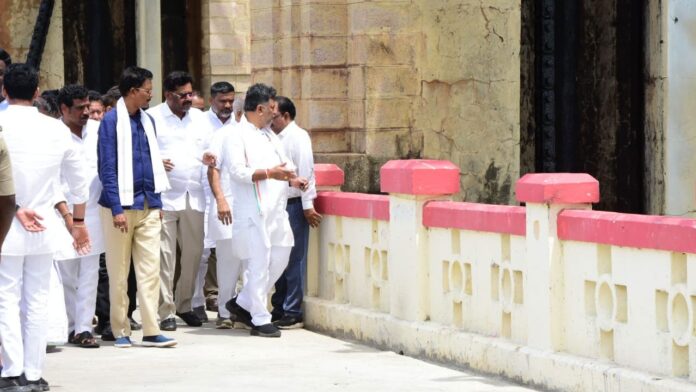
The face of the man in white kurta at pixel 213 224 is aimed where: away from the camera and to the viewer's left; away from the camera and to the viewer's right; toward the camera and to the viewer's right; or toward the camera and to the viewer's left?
toward the camera and to the viewer's right

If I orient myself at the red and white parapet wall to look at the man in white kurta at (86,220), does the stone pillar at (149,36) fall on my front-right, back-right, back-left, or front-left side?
front-right

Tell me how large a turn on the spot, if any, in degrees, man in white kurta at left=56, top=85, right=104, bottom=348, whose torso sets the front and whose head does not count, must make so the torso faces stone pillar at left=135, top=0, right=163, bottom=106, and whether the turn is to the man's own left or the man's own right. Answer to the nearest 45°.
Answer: approximately 135° to the man's own left

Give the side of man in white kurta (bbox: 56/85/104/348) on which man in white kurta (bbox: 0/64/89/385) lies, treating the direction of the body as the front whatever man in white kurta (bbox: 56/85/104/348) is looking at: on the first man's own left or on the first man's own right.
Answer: on the first man's own right

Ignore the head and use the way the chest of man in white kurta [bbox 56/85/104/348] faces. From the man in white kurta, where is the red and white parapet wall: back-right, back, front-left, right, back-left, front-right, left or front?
front

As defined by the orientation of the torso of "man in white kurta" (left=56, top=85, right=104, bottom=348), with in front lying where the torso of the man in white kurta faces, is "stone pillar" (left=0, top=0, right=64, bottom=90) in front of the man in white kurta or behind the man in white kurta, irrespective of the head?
behind

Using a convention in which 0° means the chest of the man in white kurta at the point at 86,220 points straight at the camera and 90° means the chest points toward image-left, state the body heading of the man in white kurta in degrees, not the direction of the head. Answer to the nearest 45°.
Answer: approximately 315°

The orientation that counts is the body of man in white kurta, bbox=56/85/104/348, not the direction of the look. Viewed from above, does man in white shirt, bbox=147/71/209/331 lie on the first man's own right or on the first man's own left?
on the first man's own left

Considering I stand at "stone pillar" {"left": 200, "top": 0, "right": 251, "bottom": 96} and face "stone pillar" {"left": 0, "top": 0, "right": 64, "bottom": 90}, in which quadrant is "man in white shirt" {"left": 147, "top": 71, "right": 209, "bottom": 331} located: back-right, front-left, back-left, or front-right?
front-left

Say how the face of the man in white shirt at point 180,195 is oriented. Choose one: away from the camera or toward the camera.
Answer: toward the camera
